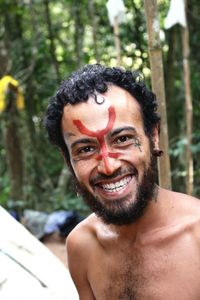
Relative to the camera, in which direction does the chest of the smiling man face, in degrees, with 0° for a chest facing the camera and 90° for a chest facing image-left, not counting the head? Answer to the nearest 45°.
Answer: approximately 0°

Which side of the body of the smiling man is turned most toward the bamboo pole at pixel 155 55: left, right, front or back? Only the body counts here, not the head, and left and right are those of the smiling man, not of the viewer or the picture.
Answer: back

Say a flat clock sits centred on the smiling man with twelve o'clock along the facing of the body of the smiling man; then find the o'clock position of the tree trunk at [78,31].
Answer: The tree trunk is roughly at 6 o'clock from the smiling man.

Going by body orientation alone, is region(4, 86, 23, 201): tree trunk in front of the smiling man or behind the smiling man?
behind

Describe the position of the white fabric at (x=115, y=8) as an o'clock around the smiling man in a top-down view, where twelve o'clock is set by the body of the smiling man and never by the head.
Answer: The white fabric is roughly at 6 o'clock from the smiling man.

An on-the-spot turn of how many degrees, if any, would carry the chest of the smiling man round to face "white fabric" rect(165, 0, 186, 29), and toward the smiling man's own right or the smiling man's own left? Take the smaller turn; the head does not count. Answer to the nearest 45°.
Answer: approximately 180°
